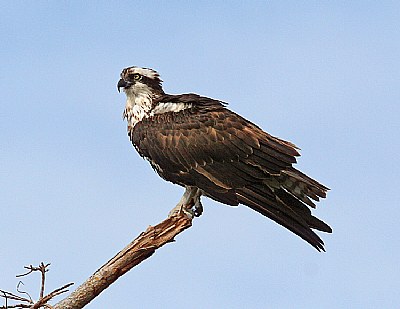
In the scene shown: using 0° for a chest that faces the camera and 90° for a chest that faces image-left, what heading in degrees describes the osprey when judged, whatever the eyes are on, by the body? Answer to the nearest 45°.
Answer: approximately 90°
